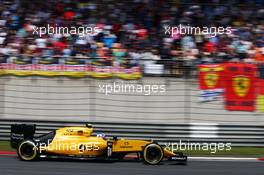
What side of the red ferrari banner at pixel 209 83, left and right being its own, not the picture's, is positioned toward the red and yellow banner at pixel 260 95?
left

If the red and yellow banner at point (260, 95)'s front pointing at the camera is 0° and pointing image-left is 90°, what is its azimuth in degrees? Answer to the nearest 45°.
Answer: approximately 0°

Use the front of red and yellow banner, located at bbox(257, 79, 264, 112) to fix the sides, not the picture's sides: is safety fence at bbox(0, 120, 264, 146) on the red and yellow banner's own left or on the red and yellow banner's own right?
on the red and yellow banner's own right

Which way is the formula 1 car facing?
to the viewer's right

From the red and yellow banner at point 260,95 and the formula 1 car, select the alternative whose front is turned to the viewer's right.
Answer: the formula 1 car

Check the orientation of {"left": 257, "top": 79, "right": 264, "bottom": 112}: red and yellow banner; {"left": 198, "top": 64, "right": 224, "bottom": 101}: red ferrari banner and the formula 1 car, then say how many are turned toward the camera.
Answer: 2

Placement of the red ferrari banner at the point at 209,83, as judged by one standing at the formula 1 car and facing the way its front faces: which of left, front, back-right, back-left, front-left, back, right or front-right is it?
front-left

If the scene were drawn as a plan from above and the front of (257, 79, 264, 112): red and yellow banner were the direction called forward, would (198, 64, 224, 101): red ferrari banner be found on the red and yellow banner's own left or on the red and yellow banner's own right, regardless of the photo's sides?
on the red and yellow banner's own right

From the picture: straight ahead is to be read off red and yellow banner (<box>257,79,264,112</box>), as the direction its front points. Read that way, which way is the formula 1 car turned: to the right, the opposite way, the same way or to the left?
to the left

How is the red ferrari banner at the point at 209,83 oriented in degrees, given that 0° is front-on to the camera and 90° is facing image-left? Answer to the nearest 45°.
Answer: approximately 0°
